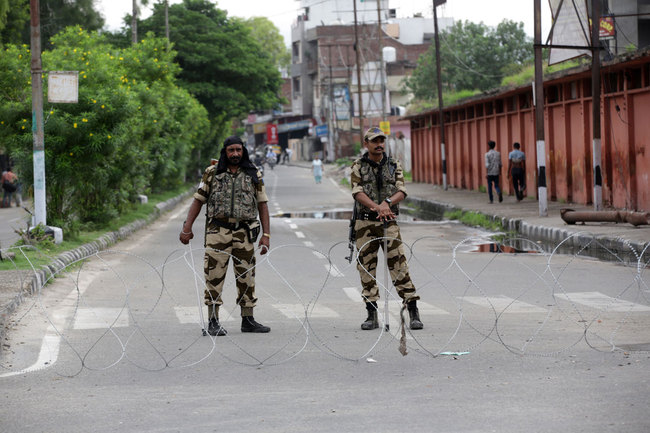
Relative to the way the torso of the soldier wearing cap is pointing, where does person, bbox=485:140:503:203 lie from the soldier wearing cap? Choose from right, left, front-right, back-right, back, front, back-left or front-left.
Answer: back

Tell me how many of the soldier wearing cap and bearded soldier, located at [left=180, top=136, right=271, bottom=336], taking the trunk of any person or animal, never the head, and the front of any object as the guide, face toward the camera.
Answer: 2

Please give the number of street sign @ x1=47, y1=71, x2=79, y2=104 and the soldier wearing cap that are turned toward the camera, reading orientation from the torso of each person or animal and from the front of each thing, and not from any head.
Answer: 2

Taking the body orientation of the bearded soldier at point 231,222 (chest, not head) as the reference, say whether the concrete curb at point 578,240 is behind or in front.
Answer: behind

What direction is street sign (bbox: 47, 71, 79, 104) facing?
toward the camera

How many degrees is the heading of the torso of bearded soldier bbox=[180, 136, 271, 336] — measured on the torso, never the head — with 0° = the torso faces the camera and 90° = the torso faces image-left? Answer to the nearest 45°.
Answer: approximately 0°

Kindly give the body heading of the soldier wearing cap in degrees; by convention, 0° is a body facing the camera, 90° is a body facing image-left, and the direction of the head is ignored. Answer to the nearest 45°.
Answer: approximately 0°
